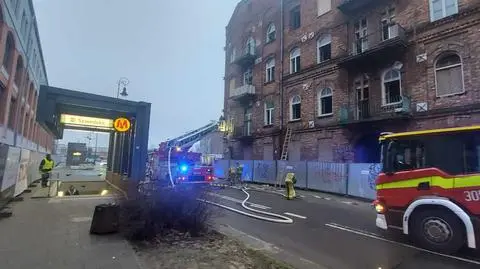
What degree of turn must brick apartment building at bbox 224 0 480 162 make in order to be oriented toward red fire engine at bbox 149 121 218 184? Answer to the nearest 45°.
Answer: approximately 45° to its right

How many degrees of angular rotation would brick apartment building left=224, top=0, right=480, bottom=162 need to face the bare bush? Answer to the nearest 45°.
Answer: approximately 45° to its left

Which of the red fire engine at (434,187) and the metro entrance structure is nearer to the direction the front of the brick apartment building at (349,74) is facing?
the metro entrance structure

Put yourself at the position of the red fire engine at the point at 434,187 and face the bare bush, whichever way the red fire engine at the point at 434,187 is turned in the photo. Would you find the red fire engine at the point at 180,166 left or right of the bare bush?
right

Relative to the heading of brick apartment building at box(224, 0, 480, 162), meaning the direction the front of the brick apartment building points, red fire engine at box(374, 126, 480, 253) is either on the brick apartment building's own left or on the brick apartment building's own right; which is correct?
on the brick apartment building's own left

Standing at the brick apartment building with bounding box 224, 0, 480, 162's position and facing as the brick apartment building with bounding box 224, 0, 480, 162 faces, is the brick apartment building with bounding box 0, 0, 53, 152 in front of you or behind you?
in front

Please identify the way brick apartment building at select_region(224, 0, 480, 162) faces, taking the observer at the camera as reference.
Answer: facing the viewer and to the left of the viewer

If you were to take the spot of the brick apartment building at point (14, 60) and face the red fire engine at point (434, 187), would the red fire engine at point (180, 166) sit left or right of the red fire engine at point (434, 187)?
left

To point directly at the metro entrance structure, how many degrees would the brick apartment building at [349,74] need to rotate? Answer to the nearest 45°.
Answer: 0° — it already faces it

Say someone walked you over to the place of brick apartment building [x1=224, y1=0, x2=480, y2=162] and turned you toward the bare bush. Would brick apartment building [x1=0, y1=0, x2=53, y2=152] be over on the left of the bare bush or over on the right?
right
